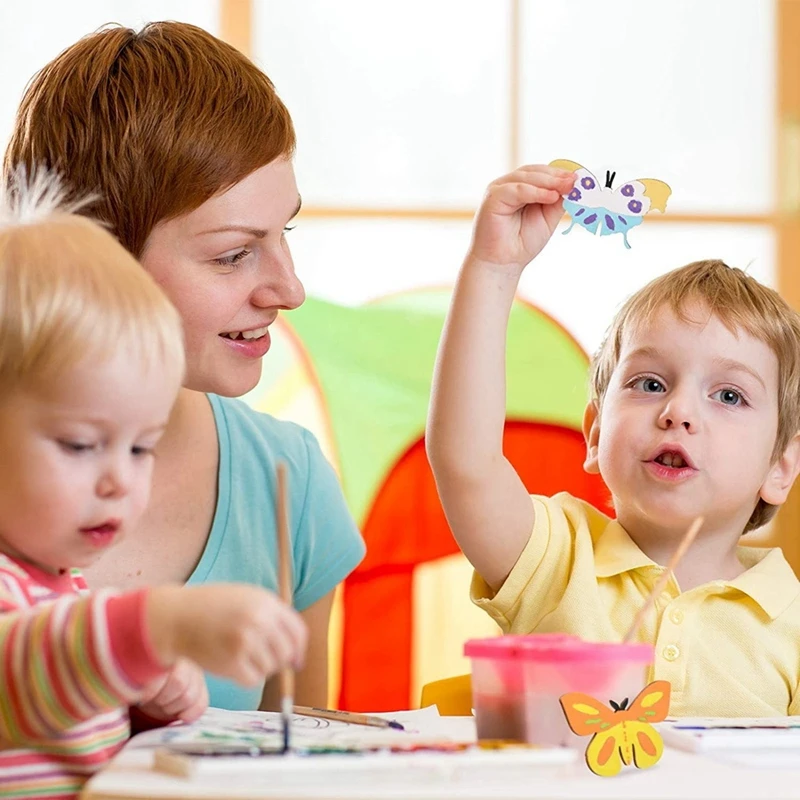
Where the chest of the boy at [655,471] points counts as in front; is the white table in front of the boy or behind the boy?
in front

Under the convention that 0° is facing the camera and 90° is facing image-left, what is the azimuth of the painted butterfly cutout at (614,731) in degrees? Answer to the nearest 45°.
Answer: approximately 0°

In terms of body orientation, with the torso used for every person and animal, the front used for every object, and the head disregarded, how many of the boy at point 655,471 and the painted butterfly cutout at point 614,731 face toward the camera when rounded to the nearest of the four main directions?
2

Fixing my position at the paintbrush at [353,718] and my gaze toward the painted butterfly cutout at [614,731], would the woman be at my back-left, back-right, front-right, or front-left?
back-left

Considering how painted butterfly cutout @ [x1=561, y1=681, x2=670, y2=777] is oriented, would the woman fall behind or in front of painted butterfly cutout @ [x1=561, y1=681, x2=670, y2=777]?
behind

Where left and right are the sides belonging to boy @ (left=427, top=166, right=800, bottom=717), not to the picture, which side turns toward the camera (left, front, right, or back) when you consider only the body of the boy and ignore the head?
front
